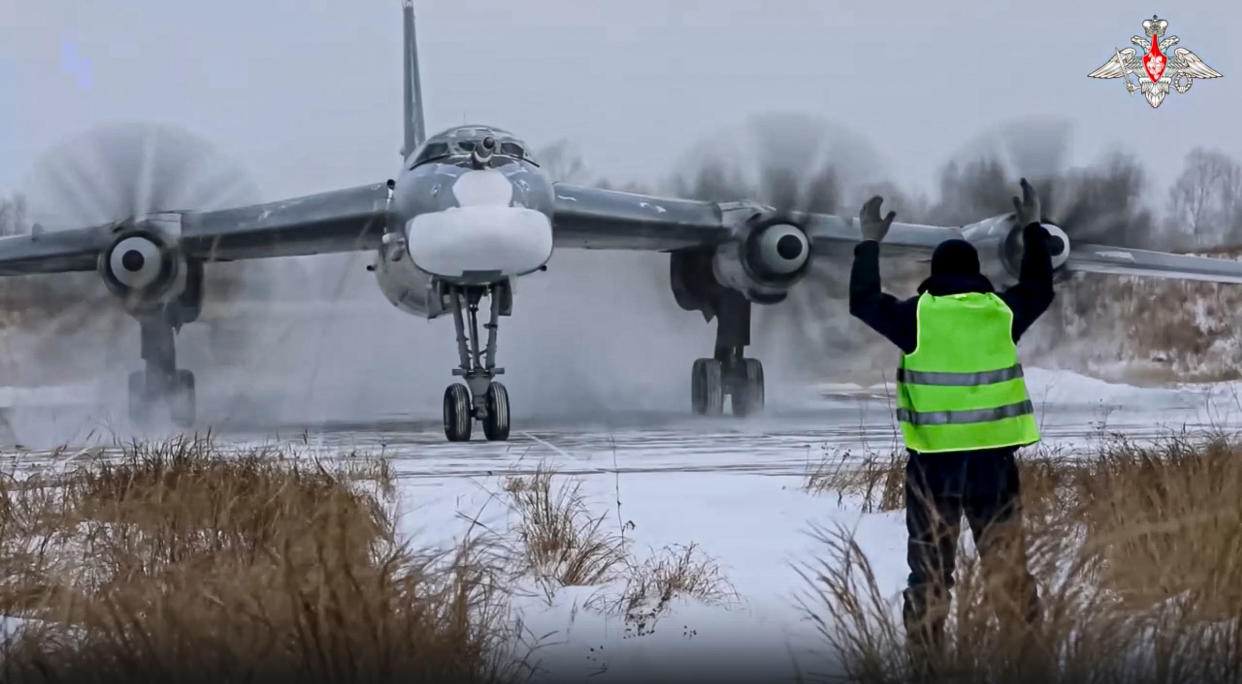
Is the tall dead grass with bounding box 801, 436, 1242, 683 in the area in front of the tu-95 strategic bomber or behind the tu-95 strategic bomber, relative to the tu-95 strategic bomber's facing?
in front

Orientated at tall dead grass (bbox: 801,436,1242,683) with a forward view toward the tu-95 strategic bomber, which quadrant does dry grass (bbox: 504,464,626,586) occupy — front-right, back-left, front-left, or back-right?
front-left

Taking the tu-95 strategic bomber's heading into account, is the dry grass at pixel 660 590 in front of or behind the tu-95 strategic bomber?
in front

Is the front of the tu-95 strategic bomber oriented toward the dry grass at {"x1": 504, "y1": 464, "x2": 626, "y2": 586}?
yes

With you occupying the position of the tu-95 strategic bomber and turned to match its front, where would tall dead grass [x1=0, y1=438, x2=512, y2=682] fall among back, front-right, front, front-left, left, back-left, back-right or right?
front

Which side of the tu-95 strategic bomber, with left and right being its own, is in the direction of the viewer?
front

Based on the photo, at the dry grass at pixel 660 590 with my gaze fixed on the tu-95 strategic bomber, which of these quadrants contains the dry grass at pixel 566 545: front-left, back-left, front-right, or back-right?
front-left

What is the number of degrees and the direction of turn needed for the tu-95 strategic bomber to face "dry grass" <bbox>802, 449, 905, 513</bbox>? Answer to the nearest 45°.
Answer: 0° — it already faces it

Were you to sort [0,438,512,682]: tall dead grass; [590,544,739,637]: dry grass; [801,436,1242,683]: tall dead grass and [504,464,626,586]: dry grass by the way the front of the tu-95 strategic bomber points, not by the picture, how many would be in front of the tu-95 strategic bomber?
4

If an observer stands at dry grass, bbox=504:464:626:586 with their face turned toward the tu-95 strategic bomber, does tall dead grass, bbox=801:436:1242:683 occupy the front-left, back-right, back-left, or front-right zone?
back-right
